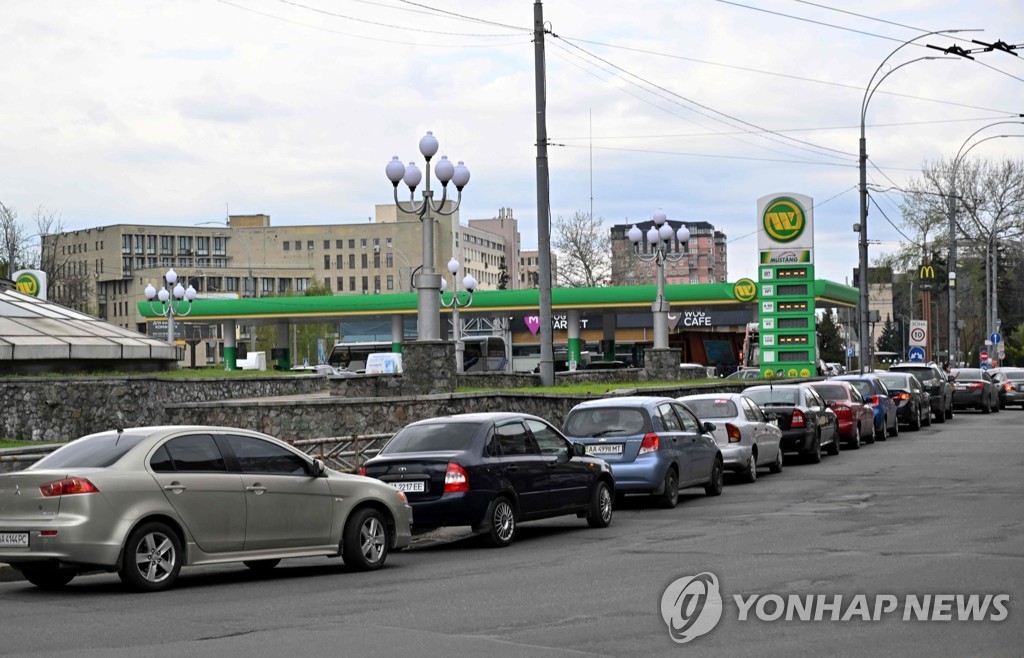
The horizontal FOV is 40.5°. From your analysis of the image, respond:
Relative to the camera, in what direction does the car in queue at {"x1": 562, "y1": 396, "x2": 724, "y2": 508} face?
facing away from the viewer and to the right of the viewer

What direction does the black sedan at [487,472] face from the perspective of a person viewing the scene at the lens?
facing away from the viewer and to the right of the viewer

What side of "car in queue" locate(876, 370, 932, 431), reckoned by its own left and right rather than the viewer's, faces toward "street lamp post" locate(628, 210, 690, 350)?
left

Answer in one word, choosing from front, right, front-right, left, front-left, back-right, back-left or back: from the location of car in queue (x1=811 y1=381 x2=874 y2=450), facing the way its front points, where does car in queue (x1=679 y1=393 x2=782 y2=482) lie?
back-right

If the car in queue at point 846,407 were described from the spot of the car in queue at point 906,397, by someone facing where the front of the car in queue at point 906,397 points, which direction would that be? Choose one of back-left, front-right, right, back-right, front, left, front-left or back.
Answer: back-right

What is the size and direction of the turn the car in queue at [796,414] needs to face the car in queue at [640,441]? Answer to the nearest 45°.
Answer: approximately 135° to its right

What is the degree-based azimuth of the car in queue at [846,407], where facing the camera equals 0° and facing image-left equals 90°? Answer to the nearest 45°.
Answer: approximately 225°

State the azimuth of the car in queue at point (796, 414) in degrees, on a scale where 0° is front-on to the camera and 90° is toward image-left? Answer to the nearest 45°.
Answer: approximately 225°

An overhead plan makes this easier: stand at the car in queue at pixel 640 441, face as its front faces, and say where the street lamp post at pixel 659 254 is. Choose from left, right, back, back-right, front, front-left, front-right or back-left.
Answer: front-left

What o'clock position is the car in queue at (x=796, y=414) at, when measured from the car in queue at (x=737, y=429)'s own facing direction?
the car in queue at (x=796, y=414) is roughly at 11 o'clock from the car in queue at (x=737, y=429).

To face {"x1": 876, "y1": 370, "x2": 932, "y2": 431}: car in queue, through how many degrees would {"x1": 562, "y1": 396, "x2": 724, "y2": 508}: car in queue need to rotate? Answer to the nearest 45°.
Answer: approximately 45° to its left

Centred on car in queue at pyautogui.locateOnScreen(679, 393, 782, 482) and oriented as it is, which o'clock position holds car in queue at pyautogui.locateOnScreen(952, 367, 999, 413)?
car in queue at pyautogui.locateOnScreen(952, 367, 999, 413) is roughly at 11 o'clock from car in queue at pyautogui.locateOnScreen(679, 393, 782, 482).

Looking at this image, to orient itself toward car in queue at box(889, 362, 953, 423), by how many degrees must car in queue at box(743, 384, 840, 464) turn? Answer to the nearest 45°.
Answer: approximately 45° to its left
